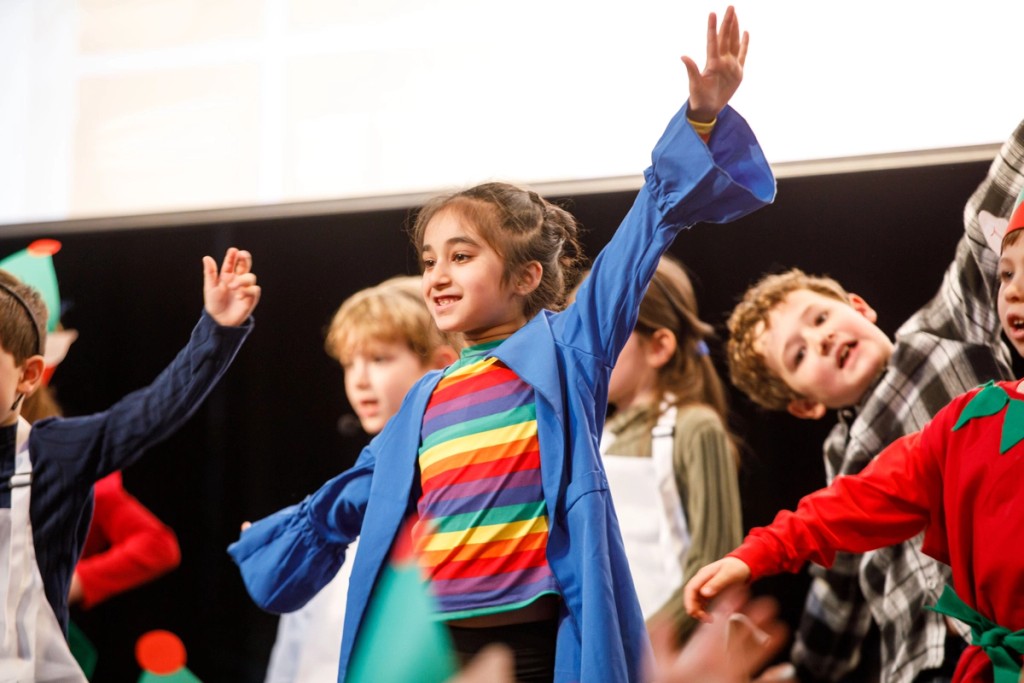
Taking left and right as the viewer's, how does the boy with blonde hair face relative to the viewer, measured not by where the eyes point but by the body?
facing the viewer and to the left of the viewer
